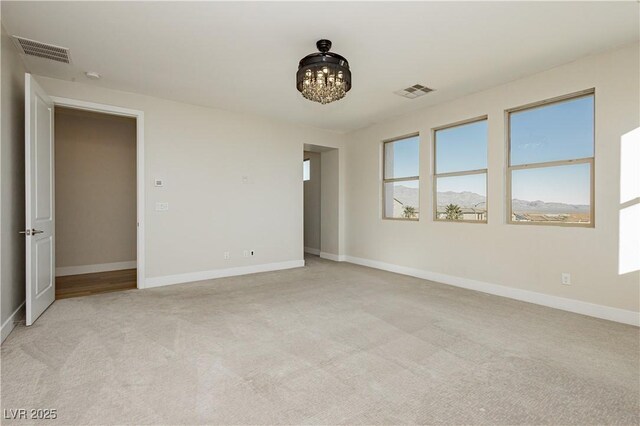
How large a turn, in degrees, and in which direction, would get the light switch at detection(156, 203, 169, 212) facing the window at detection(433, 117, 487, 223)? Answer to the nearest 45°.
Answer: approximately 45° to its left

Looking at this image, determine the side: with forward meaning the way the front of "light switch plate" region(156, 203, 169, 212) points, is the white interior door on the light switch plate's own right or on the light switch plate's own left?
on the light switch plate's own right

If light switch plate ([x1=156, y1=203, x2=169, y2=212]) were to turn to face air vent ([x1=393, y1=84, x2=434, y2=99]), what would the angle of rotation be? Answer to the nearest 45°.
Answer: approximately 45° to its left

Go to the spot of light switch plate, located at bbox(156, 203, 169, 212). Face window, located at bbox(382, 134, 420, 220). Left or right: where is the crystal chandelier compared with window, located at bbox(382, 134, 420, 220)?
right

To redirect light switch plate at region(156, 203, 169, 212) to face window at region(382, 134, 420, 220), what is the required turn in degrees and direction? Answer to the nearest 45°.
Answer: approximately 90° to its left

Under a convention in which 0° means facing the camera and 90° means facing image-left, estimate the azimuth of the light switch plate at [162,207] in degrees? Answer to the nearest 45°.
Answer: approximately 0°

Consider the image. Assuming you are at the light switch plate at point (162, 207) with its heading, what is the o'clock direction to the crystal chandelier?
The crystal chandelier is roughly at 11 o'clock from the light switch plate.

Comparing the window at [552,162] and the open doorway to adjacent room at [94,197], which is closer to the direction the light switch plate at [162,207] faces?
the window

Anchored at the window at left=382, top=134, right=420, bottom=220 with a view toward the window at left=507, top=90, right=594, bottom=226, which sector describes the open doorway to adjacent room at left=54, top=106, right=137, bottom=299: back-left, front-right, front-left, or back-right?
back-right

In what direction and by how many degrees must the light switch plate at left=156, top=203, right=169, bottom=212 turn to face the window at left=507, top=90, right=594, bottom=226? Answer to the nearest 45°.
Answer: approximately 45° to its left
